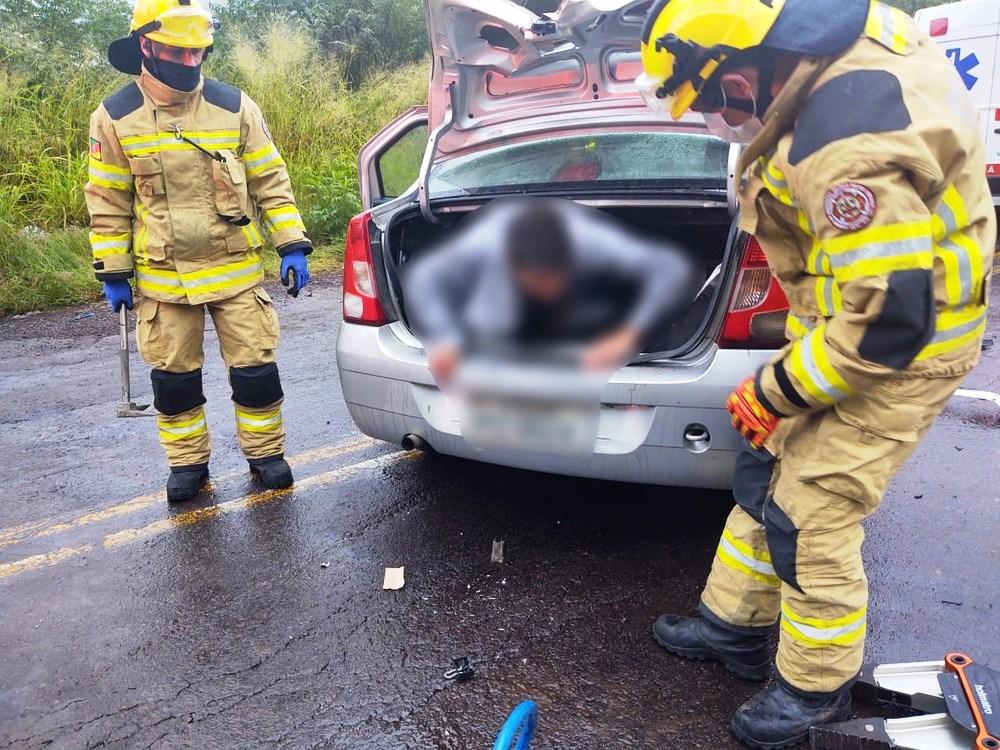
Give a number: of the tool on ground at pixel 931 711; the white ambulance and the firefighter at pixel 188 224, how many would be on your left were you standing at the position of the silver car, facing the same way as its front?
1

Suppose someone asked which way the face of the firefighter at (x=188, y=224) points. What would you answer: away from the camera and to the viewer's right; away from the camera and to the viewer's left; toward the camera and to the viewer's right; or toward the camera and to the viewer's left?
toward the camera and to the viewer's right

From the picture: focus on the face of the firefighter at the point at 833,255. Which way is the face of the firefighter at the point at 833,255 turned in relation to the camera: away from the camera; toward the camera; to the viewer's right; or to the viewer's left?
to the viewer's left

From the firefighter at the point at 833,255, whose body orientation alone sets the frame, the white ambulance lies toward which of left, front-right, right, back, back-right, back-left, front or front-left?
right

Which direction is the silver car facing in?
away from the camera

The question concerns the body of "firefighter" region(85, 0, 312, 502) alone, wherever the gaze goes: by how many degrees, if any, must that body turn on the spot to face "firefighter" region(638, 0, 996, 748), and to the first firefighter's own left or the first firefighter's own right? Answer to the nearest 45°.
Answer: approximately 45° to the first firefighter's own left

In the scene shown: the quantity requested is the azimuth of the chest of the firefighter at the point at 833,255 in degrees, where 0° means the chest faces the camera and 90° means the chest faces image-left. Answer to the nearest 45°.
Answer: approximately 90°

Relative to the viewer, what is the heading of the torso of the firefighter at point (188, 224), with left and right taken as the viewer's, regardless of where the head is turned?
facing the viewer

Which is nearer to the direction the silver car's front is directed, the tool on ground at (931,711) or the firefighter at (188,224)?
the firefighter

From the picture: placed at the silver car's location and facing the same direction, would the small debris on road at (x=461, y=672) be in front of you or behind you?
behind

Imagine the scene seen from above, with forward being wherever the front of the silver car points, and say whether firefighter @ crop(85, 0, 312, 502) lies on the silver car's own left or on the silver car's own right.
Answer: on the silver car's own left

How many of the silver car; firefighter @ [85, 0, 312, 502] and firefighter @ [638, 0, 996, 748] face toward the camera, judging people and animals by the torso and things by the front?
1
